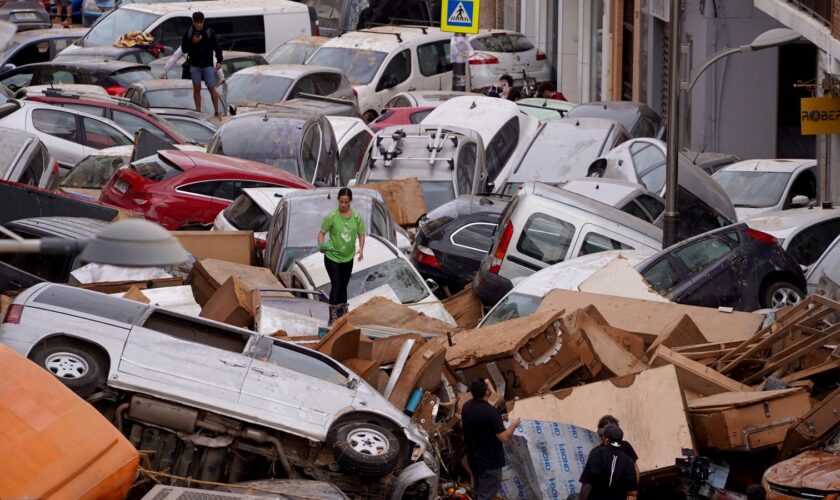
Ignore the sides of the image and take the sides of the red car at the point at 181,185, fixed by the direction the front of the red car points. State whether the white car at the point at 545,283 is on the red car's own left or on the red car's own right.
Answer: on the red car's own right

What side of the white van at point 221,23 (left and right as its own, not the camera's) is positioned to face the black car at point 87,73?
front

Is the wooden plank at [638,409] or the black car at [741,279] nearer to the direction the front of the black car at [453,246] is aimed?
the black car

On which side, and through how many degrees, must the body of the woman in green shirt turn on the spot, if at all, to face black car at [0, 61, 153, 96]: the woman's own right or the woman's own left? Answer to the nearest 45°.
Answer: approximately 180°

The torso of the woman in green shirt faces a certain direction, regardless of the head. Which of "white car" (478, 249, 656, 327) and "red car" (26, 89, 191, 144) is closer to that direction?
the white car

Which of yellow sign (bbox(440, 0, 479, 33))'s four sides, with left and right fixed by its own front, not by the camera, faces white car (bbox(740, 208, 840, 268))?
front

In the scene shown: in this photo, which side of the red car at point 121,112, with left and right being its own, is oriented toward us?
right

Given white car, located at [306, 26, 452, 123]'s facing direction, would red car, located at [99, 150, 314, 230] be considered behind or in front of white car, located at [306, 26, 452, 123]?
in front

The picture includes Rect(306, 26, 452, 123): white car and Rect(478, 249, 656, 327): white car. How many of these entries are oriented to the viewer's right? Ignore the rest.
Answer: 0

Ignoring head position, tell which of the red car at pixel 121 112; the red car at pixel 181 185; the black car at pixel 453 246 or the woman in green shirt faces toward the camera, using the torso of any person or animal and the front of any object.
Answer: the woman in green shirt

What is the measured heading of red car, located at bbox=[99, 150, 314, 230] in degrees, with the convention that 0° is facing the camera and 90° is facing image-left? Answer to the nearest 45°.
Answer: approximately 225°

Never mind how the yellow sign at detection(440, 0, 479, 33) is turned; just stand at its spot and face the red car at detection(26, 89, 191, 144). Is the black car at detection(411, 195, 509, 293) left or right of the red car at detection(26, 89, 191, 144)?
left

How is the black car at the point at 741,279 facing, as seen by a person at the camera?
facing to the left of the viewer
